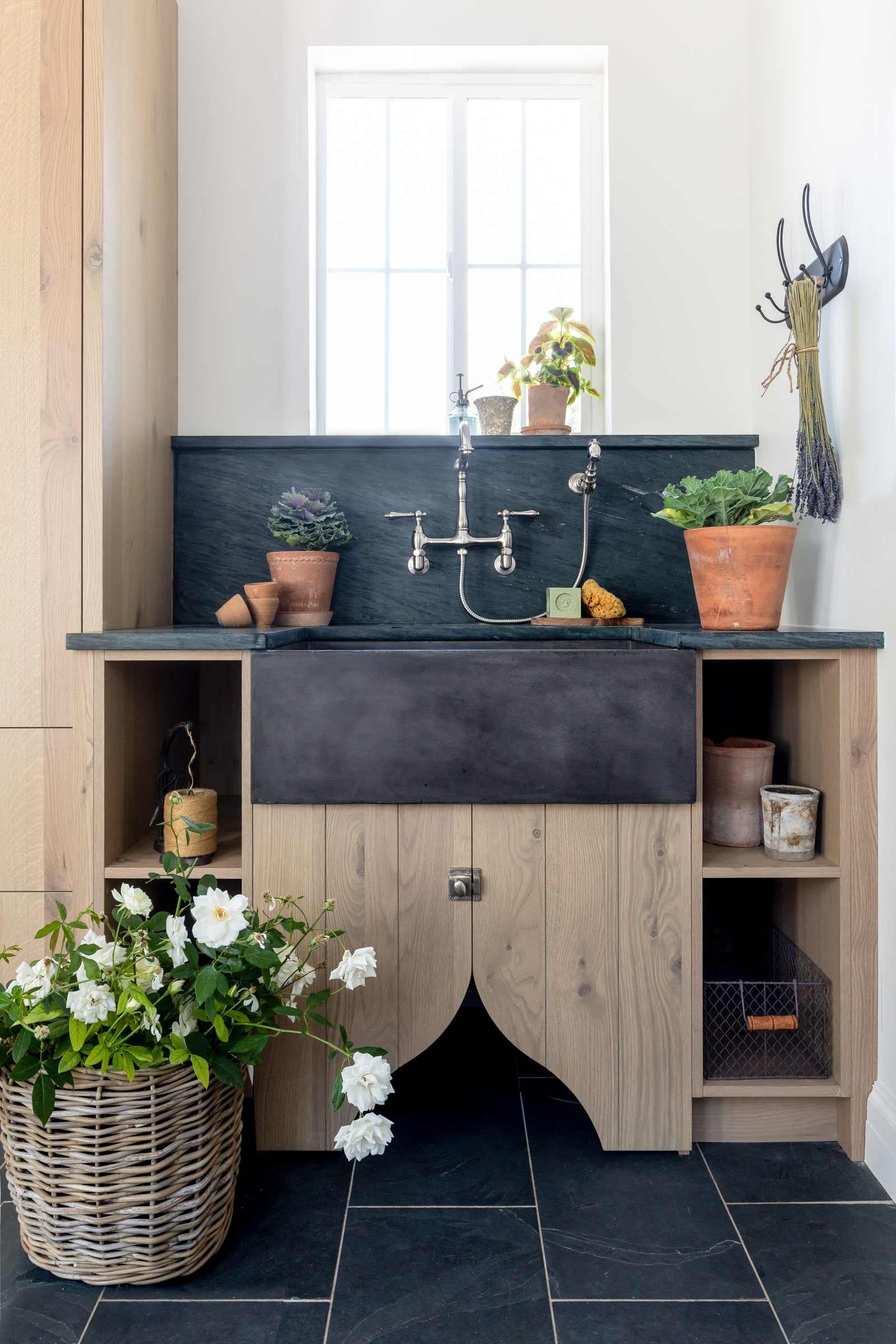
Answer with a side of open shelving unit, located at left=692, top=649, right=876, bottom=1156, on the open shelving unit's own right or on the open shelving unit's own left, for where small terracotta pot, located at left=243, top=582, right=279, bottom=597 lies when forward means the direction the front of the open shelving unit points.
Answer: on the open shelving unit's own right

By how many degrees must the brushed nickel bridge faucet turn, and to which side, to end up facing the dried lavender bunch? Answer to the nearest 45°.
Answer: approximately 45° to its left

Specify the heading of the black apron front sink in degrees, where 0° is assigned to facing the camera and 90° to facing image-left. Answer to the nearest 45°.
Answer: approximately 0°

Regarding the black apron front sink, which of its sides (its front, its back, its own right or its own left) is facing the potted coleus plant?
back

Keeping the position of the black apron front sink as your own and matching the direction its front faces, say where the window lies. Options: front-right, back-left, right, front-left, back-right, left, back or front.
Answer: back

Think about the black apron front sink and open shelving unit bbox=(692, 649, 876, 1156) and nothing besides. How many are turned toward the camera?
2

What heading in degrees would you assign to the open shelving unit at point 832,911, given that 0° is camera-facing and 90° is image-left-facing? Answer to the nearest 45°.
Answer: approximately 0°
